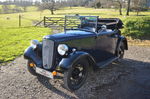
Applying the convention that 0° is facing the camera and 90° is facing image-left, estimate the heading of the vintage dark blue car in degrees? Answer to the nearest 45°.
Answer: approximately 45°

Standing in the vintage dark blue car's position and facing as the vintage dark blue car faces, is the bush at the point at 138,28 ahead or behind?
behind
